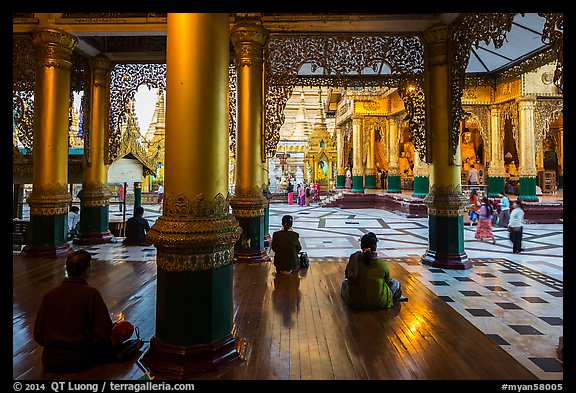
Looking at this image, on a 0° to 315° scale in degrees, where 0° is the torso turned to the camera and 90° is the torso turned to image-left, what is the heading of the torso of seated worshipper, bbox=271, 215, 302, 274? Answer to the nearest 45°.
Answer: approximately 180°

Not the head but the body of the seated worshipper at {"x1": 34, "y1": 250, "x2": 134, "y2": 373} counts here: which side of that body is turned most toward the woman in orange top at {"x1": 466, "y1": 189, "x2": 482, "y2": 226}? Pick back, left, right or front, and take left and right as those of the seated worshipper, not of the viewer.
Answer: front

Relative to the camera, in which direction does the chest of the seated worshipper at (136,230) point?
away from the camera

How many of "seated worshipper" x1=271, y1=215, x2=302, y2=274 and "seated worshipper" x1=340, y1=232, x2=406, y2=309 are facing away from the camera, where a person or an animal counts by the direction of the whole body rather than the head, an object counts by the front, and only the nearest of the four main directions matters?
2

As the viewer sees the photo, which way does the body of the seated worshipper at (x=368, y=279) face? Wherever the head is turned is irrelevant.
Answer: away from the camera

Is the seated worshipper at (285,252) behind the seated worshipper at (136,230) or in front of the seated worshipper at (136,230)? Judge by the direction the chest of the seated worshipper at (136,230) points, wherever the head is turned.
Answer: behind

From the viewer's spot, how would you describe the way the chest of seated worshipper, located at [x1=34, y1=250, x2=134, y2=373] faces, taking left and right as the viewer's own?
facing away from the viewer and to the right of the viewer

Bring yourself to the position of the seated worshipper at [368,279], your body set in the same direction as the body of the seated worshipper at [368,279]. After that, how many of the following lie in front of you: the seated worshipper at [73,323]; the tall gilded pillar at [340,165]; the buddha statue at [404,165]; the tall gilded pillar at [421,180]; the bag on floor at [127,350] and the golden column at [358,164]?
4

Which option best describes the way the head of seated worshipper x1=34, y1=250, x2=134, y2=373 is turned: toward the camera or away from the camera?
away from the camera
